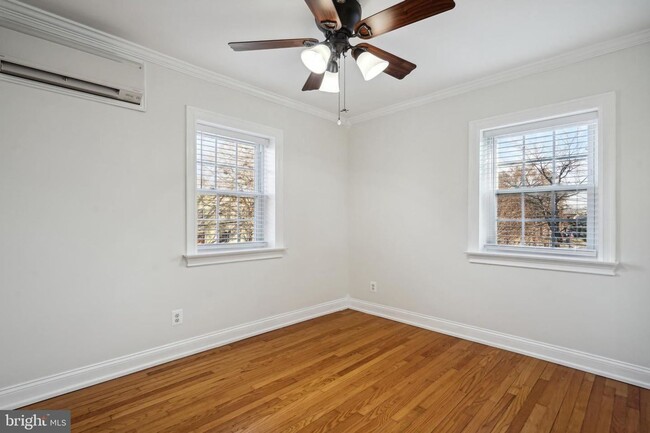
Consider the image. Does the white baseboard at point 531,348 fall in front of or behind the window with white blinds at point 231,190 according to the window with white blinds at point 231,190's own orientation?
in front

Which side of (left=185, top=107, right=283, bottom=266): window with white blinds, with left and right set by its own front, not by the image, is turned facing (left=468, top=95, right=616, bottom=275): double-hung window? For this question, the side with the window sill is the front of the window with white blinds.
front

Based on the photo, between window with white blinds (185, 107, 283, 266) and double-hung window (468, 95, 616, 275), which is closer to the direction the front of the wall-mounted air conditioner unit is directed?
the double-hung window

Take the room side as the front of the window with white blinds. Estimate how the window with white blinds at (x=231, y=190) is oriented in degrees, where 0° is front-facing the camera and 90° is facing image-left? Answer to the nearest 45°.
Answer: approximately 315°

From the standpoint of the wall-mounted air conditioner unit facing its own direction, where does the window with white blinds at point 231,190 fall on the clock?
The window with white blinds is roughly at 10 o'clock from the wall-mounted air conditioner unit.

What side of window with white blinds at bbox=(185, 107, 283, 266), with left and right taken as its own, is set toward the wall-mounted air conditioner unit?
right

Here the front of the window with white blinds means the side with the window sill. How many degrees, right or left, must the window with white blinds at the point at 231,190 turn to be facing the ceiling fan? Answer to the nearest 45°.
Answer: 0° — it already faces it

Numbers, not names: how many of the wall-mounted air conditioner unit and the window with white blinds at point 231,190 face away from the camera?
0

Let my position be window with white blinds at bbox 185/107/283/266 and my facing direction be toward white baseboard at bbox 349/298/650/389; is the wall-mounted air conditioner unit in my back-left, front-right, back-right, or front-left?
back-right

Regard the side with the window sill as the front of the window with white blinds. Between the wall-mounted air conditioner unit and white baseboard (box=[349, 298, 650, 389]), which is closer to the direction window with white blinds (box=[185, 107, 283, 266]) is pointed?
the white baseboard
